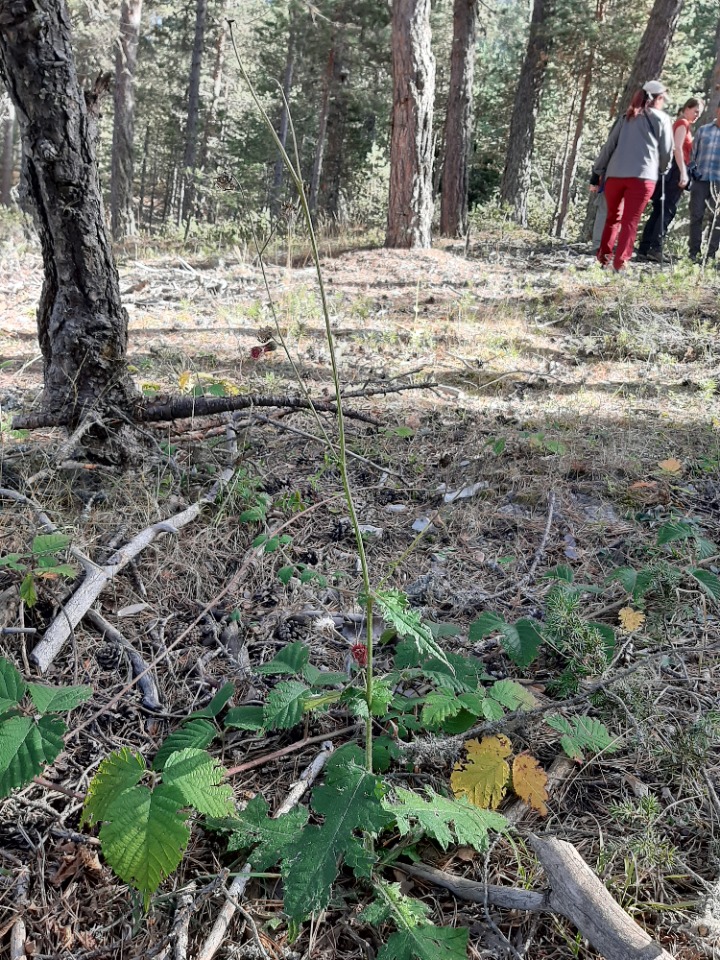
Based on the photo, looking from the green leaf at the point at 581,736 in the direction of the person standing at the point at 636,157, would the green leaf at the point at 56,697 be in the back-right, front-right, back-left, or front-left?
back-left

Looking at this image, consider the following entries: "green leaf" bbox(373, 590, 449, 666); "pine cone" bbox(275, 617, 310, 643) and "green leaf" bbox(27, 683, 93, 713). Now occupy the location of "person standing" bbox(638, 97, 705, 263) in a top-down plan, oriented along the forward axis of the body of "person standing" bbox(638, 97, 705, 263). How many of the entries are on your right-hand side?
3
